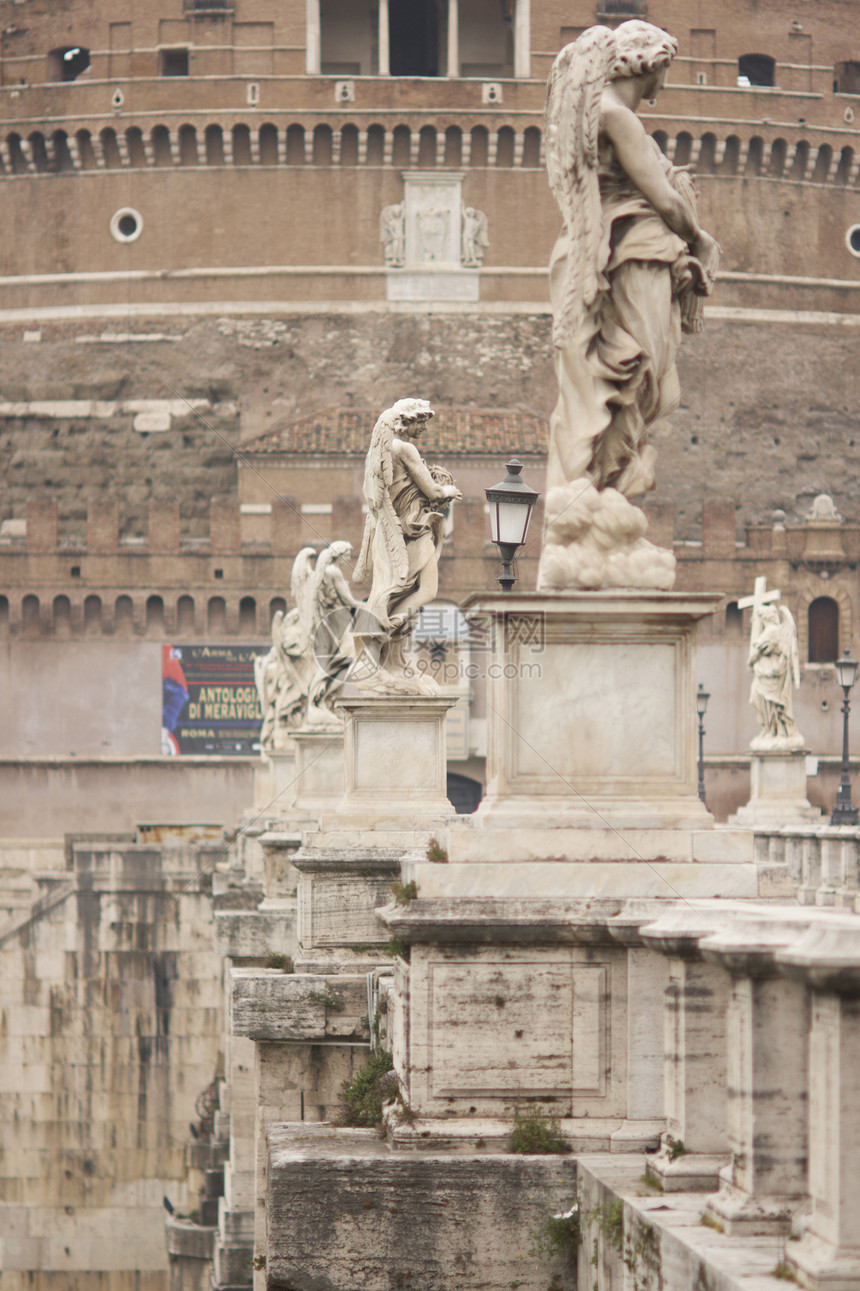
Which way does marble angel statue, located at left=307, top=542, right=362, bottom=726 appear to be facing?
to the viewer's right

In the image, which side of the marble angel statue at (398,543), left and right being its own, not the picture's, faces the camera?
right

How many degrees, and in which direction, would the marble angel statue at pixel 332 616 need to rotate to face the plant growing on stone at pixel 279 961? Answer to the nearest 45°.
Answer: approximately 90° to its right

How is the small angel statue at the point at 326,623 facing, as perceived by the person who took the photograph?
facing to the right of the viewer

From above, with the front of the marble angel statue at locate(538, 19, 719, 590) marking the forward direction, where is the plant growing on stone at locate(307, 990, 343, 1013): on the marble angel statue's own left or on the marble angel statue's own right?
on the marble angel statue's own left

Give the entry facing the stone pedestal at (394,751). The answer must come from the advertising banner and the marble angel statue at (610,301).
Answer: the advertising banner

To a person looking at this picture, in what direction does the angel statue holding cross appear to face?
facing the viewer and to the left of the viewer

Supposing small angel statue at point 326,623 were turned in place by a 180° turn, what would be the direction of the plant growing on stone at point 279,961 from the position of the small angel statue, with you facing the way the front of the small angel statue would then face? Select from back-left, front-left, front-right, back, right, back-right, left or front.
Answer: left

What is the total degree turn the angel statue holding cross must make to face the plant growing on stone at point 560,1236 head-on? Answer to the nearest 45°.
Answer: approximately 45° to its left

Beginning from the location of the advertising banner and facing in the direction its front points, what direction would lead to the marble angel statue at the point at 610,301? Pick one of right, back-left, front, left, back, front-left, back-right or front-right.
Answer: front

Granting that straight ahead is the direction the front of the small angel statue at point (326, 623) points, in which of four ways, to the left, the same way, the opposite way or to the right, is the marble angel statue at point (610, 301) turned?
the same way

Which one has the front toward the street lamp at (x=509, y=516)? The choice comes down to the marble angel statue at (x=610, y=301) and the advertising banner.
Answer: the advertising banner

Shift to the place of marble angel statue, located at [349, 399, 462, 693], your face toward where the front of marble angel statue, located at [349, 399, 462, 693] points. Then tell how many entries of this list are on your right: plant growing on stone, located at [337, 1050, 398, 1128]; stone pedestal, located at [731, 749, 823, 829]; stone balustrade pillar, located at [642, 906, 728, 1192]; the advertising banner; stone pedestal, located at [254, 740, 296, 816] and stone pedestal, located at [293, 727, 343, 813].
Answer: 2

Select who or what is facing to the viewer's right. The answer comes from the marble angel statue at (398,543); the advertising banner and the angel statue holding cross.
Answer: the marble angel statue

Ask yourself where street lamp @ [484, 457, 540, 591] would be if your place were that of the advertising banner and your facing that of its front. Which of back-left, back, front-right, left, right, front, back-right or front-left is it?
front

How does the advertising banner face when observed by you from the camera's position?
facing the viewer

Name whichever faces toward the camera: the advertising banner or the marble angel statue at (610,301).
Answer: the advertising banner

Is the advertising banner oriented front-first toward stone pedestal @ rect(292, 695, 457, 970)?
yes
